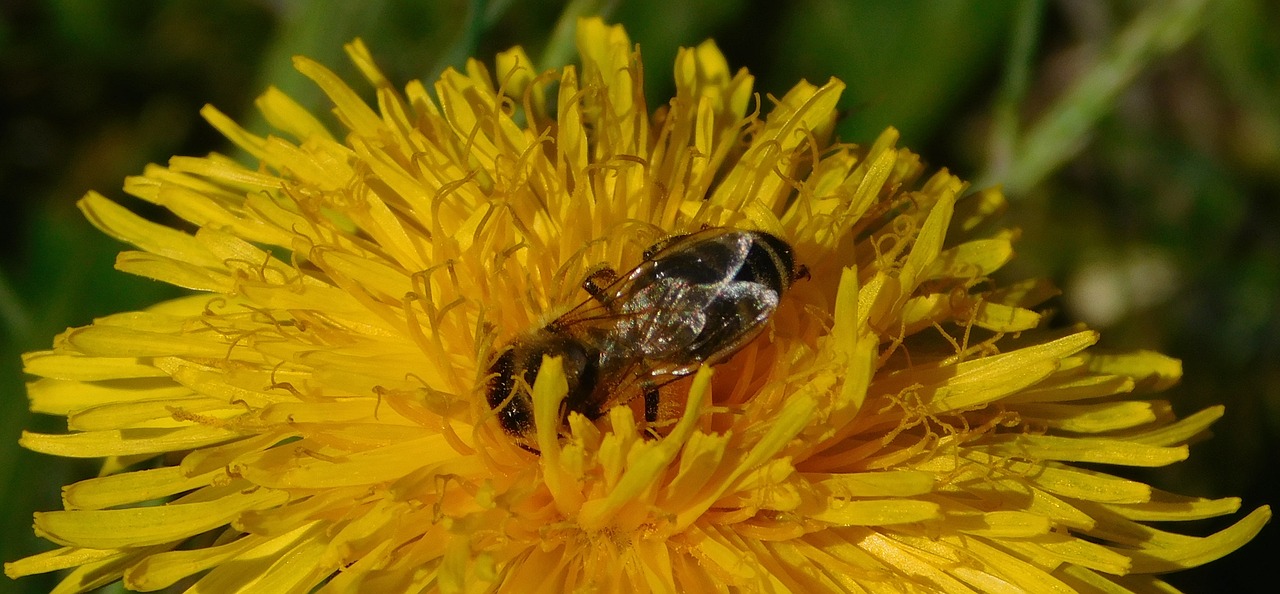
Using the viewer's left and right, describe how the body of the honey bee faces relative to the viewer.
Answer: facing the viewer and to the left of the viewer
